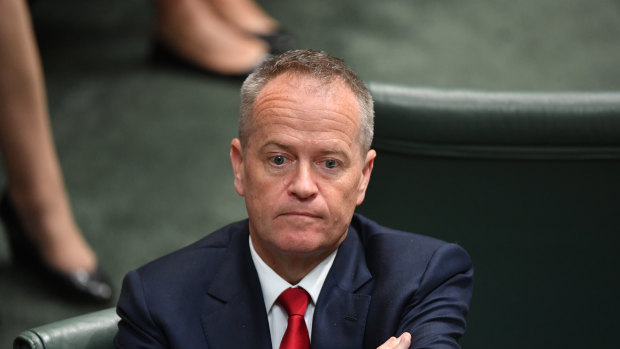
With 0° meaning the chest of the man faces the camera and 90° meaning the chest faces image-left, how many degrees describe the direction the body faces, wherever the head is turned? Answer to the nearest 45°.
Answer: approximately 0°

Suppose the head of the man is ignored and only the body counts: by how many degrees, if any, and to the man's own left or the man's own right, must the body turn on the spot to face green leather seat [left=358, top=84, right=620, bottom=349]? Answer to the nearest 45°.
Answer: approximately 135° to the man's own left
